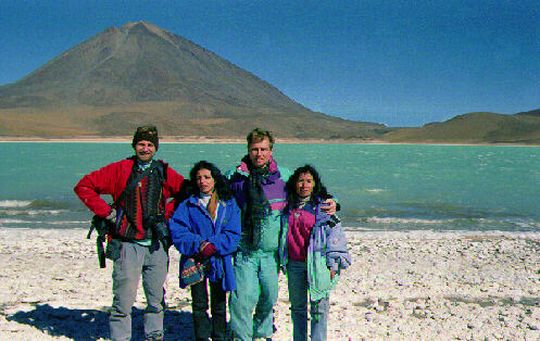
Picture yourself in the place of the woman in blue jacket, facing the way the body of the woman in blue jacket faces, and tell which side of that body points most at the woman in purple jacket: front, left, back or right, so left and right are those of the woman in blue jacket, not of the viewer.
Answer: left

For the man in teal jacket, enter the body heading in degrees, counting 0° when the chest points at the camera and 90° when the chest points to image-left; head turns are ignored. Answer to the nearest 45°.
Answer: approximately 0°

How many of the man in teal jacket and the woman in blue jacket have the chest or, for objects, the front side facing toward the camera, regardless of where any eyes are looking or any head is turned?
2

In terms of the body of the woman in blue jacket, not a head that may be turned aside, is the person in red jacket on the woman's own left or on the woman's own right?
on the woman's own right

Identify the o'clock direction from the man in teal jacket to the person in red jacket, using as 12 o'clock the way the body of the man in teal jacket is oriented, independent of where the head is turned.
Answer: The person in red jacket is roughly at 3 o'clock from the man in teal jacket.
